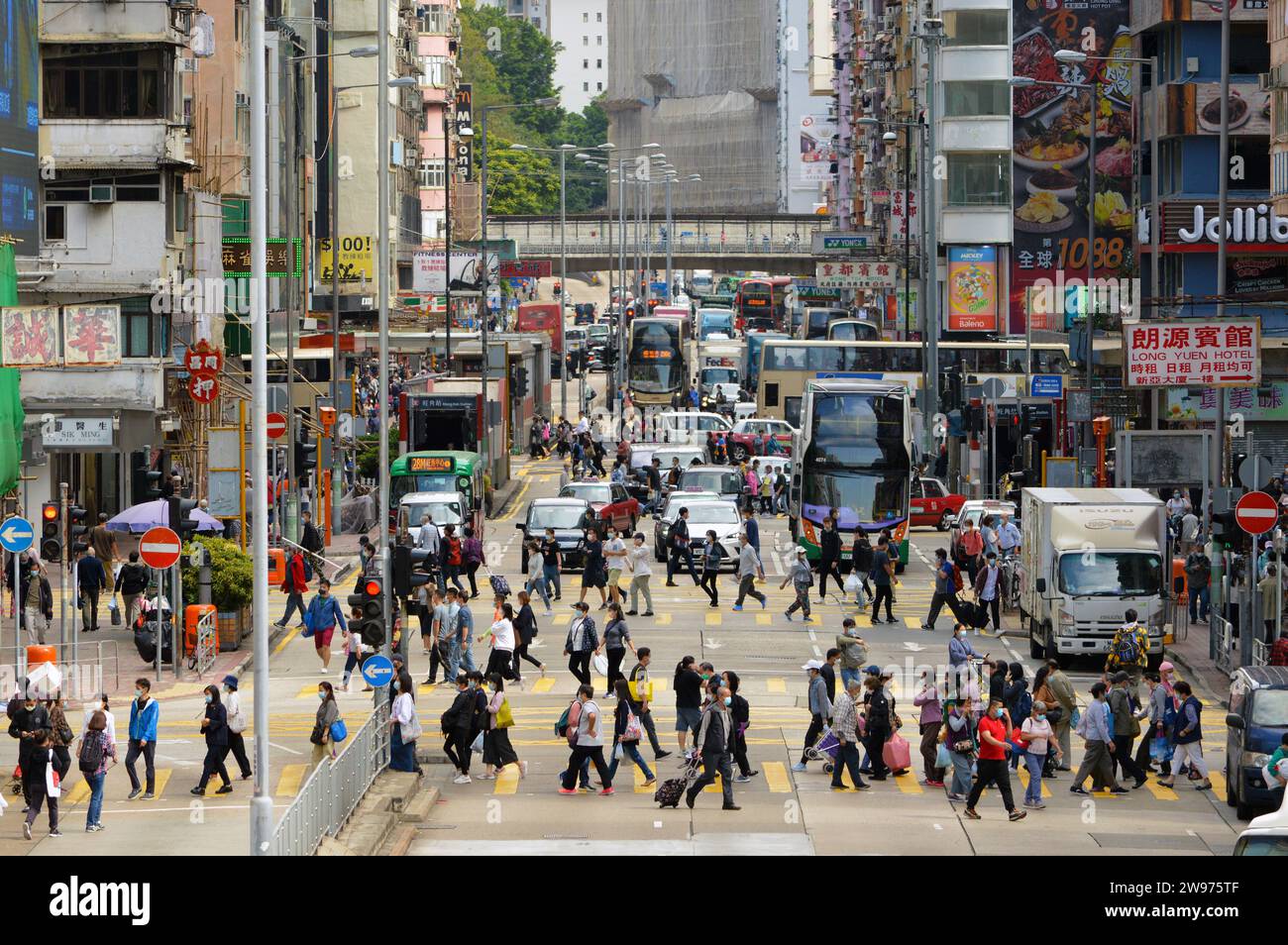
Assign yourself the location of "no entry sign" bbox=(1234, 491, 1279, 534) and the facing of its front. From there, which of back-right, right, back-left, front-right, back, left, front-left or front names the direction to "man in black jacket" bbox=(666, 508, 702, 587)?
back-right

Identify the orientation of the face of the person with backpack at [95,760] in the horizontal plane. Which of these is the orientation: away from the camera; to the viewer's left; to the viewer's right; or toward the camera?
away from the camera

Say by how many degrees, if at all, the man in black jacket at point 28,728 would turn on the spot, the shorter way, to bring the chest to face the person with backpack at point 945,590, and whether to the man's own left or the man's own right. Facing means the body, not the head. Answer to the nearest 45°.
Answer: approximately 135° to the man's own left

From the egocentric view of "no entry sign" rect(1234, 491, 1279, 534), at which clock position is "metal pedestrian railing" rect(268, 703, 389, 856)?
The metal pedestrian railing is roughly at 1 o'clock from the no entry sign.

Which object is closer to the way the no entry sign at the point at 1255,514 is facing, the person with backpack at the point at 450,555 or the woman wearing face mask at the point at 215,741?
the woman wearing face mask

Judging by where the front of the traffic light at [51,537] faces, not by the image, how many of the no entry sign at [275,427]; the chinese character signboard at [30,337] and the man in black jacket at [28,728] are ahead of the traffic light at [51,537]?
1
